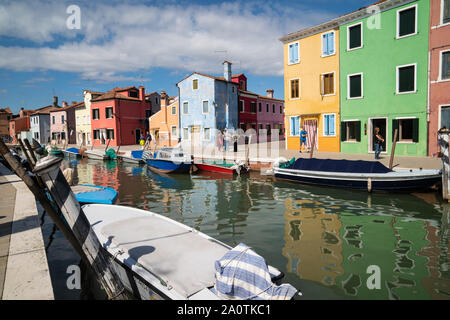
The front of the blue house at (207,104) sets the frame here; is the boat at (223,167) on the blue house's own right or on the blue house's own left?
on the blue house's own left

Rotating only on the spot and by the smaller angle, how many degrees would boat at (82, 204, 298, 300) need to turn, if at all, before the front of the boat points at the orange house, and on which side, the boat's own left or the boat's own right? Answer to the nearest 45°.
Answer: approximately 45° to the boat's own right

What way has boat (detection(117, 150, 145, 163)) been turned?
to the viewer's left

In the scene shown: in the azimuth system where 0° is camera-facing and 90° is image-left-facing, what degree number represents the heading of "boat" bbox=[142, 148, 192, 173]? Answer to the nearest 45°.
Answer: approximately 90°

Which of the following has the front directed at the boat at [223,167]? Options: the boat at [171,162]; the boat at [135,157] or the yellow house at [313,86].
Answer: the yellow house

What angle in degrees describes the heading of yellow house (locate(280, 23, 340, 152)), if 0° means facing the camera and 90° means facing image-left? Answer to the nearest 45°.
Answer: approximately 45°
